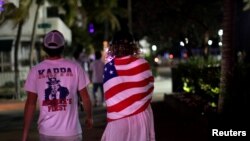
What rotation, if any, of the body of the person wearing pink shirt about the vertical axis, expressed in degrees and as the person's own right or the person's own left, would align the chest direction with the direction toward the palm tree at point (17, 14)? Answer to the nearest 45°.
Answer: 0° — they already face it

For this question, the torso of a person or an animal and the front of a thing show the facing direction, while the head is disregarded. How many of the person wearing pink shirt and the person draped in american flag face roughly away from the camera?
2

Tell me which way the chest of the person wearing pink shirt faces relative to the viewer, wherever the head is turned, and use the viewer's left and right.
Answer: facing away from the viewer

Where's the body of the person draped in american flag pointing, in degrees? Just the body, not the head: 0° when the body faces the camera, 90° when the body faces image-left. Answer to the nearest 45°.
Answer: approximately 180°

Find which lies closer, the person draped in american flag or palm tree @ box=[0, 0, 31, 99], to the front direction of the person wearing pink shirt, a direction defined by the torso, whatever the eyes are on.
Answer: the palm tree

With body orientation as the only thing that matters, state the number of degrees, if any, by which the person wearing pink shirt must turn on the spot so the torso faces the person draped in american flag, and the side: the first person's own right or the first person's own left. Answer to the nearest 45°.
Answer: approximately 90° to the first person's own right

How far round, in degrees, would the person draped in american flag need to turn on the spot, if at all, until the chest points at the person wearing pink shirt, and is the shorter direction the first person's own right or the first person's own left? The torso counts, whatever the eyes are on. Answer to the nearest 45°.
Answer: approximately 90° to the first person's own left

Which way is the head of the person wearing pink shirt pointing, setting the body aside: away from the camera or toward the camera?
away from the camera
